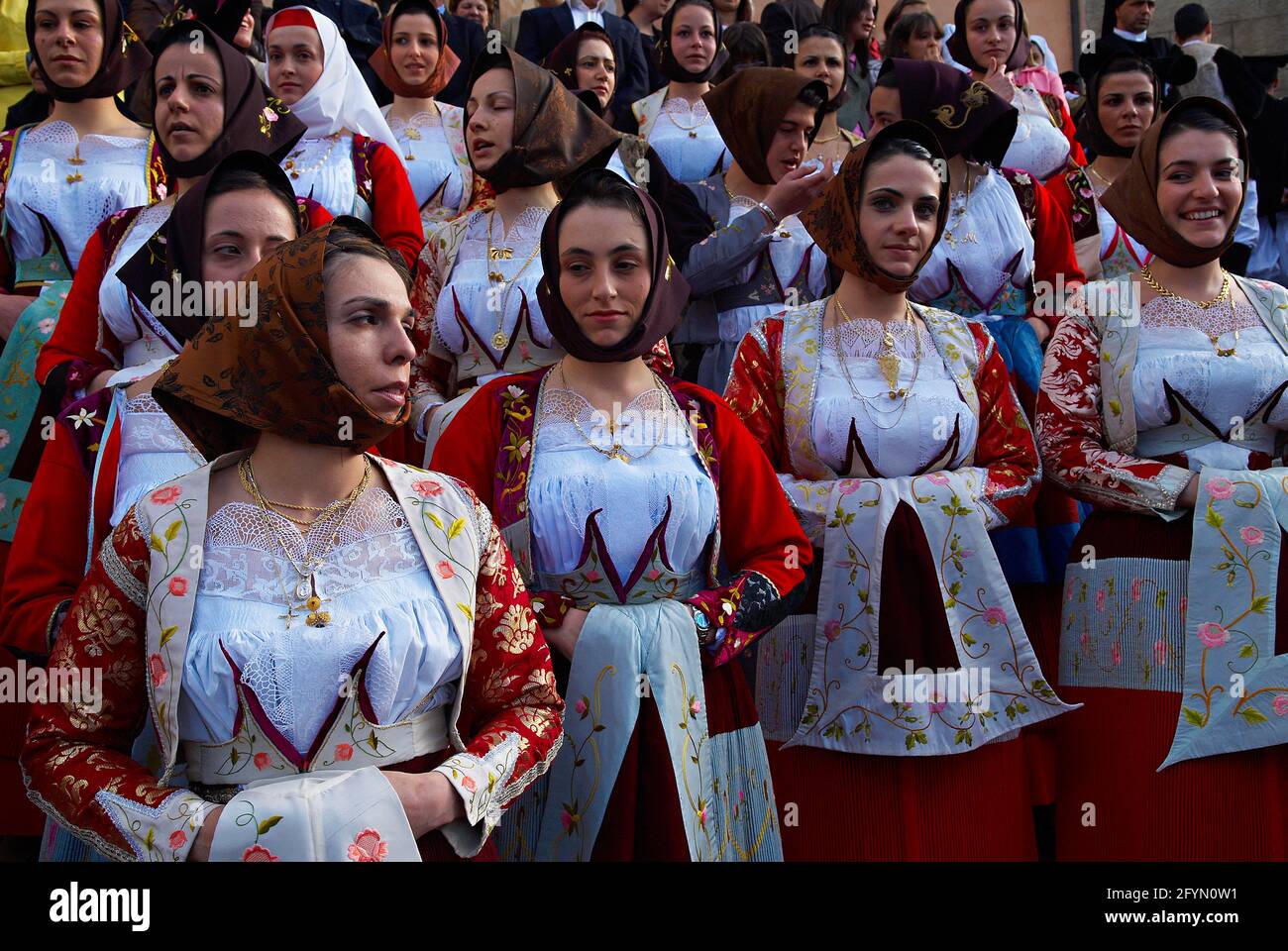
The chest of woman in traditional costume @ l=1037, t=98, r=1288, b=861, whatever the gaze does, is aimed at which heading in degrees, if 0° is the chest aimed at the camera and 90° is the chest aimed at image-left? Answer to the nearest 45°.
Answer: approximately 315°

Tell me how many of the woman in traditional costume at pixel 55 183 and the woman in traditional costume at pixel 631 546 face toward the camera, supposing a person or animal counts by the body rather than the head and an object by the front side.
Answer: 2

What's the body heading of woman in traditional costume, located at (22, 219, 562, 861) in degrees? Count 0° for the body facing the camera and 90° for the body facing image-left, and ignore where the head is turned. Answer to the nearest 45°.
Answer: approximately 0°

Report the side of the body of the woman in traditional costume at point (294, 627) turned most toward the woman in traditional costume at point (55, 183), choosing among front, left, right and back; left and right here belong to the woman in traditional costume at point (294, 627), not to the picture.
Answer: back

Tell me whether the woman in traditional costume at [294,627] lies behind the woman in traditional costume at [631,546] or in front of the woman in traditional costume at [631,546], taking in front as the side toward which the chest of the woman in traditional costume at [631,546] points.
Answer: in front

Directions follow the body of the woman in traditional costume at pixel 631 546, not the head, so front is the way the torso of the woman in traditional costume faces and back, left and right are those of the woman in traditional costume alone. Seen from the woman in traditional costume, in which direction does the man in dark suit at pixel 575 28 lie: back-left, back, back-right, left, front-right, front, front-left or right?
back

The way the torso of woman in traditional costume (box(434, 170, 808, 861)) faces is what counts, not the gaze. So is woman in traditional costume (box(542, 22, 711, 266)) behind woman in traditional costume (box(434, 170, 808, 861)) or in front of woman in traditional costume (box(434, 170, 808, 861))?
behind

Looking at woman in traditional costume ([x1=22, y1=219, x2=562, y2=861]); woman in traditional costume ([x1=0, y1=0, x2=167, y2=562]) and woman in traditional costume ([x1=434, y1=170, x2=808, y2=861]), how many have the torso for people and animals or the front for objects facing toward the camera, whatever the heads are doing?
3

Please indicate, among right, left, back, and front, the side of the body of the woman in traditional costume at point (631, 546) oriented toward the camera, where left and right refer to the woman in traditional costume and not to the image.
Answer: front

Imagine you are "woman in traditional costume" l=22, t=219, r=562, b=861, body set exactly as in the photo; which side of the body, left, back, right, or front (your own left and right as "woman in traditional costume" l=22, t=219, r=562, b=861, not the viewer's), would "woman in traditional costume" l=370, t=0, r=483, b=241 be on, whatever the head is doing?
back
